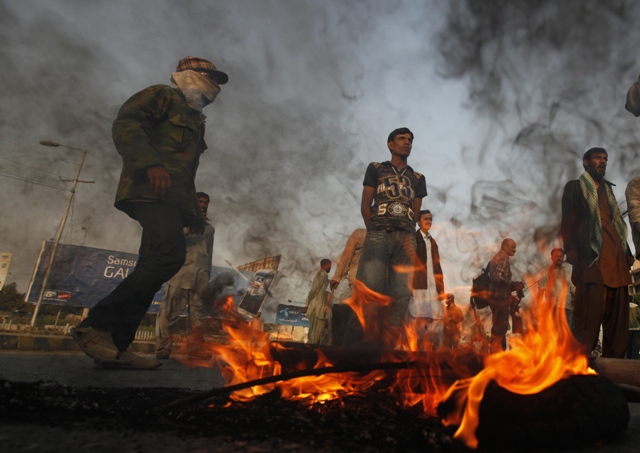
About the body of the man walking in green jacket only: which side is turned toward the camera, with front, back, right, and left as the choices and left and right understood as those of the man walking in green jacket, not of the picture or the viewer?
right

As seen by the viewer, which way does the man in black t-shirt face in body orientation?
toward the camera

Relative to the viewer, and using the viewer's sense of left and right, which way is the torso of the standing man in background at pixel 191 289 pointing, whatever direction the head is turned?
facing the viewer and to the right of the viewer

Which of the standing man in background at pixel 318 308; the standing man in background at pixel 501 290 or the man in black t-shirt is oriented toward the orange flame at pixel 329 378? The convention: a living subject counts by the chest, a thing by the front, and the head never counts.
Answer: the man in black t-shirt

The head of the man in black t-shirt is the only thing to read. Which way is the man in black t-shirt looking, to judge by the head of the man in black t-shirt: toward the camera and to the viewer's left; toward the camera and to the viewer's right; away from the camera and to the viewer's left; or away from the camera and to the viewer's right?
toward the camera and to the viewer's right

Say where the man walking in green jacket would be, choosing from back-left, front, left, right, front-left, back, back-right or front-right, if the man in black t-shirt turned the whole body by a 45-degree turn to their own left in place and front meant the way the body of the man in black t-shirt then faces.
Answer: right
